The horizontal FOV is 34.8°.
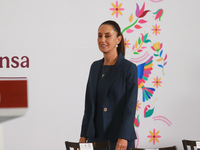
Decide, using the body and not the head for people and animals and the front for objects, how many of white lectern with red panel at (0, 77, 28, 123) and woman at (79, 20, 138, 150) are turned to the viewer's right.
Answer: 0

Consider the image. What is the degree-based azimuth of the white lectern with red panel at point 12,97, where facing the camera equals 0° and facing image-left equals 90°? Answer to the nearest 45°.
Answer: approximately 0°

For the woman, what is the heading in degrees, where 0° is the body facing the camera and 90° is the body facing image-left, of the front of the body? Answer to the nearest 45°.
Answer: approximately 45°

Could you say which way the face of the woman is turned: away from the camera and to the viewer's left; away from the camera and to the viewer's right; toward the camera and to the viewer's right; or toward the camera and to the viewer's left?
toward the camera and to the viewer's left

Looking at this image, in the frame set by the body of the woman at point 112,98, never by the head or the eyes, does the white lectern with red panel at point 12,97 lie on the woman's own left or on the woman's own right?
on the woman's own right
